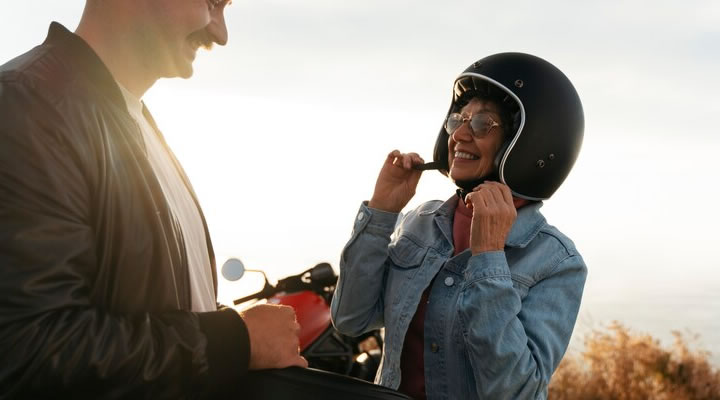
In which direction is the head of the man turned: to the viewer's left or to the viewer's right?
to the viewer's right

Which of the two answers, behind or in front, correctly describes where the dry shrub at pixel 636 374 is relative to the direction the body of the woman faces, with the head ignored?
behind

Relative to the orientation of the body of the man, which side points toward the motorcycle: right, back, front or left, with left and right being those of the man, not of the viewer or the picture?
left

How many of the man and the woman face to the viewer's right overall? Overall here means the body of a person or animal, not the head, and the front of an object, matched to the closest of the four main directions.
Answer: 1

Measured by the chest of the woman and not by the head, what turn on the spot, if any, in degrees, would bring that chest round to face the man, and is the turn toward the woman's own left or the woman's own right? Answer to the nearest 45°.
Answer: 0° — they already face them

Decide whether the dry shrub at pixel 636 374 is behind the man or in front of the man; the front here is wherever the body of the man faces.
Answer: in front

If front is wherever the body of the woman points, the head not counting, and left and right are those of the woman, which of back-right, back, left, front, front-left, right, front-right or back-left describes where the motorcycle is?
right

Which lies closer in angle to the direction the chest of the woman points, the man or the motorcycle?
the man

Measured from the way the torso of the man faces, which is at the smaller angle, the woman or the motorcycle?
the woman

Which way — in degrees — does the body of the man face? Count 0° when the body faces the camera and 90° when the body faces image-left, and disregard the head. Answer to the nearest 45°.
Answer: approximately 270°

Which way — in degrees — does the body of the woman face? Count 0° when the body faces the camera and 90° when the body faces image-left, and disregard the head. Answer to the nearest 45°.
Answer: approximately 45°
